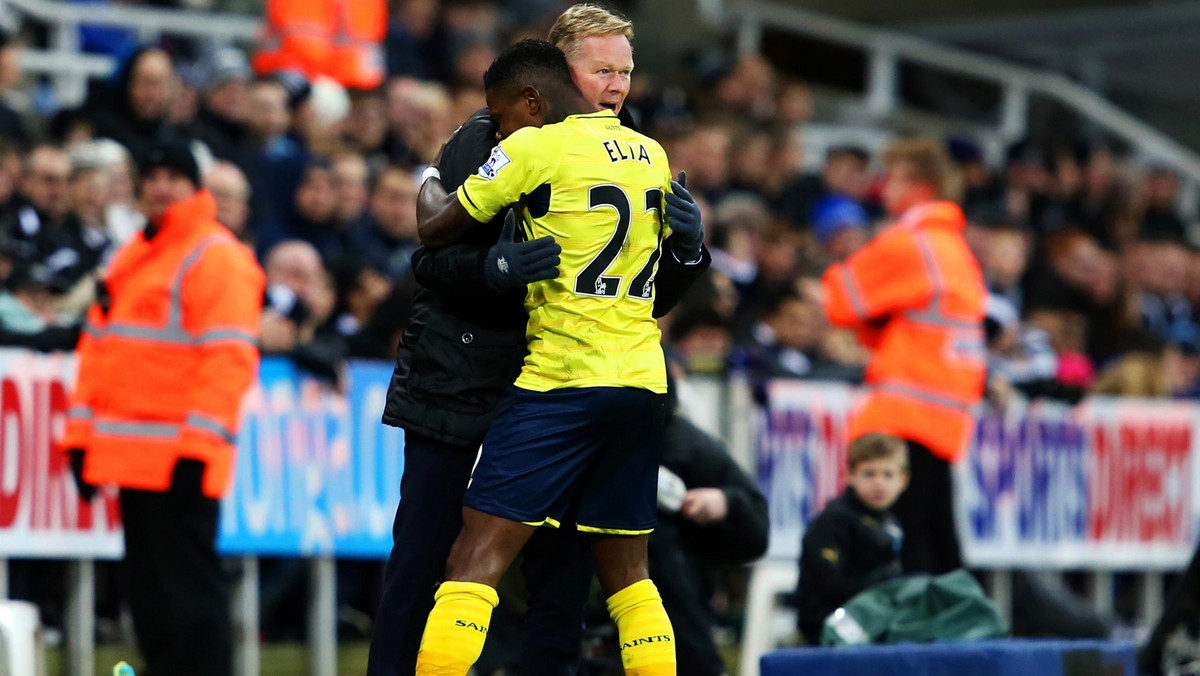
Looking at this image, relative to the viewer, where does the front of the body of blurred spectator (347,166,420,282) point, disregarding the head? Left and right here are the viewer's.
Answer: facing the viewer

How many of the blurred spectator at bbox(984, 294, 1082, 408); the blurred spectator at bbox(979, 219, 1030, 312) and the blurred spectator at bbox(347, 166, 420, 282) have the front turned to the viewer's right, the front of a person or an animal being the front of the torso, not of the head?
0

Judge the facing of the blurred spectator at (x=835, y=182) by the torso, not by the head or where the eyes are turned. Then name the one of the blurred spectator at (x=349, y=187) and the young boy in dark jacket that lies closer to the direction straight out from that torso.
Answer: the young boy in dark jacket

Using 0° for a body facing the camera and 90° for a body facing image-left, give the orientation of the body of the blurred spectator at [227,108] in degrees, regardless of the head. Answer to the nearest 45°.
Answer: approximately 315°

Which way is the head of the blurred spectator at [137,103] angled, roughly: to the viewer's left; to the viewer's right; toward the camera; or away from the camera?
toward the camera

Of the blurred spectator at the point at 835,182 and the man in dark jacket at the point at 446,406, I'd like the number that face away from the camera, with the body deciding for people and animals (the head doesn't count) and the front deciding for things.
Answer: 0

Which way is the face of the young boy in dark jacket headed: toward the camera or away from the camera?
toward the camera

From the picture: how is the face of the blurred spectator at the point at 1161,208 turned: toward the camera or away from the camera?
toward the camera

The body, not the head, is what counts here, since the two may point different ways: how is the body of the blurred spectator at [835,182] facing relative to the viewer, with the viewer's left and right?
facing the viewer and to the right of the viewer

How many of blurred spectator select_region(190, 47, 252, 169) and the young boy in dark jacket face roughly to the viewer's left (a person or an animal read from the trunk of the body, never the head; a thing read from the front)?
0

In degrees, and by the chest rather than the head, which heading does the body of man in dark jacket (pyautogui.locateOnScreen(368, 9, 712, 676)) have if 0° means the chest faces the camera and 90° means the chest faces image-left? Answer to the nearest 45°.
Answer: approximately 315°

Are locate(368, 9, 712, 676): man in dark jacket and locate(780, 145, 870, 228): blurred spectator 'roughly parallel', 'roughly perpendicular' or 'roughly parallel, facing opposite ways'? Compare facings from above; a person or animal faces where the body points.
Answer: roughly parallel

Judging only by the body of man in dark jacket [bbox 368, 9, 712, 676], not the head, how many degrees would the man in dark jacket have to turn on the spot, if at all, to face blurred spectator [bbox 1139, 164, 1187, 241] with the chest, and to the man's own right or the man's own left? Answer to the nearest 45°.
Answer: approximately 90° to the man's own left

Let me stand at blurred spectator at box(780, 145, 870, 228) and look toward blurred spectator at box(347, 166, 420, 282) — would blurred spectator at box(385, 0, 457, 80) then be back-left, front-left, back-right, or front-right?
front-right

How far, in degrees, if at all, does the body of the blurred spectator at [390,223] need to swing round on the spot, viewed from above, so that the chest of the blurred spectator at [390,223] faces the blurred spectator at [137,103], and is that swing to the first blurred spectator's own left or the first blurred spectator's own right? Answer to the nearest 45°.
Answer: approximately 90° to the first blurred spectator's own right
